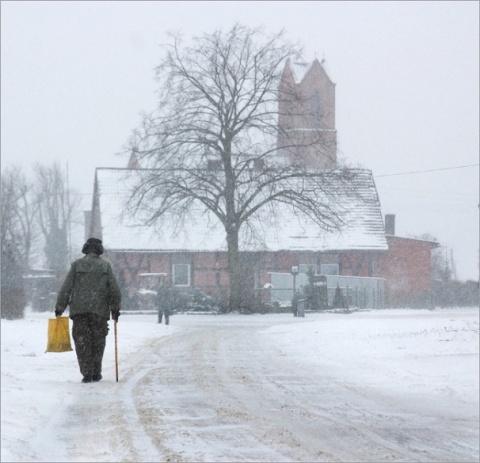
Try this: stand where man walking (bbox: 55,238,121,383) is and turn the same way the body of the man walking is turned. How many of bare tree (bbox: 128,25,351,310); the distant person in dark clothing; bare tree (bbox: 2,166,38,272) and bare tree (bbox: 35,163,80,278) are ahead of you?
4

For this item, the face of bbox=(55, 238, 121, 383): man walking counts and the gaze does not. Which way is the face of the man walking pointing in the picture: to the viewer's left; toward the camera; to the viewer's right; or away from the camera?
away from the camera

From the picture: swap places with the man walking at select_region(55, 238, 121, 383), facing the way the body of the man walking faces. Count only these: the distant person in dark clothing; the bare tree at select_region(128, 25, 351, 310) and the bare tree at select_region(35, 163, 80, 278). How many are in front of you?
3

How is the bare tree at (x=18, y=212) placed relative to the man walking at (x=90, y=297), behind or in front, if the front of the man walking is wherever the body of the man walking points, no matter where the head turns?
in front

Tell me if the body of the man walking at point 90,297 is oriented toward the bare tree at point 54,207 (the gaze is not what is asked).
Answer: yes

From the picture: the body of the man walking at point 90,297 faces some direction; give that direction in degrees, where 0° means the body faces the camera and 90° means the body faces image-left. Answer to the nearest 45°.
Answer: approximately 180°

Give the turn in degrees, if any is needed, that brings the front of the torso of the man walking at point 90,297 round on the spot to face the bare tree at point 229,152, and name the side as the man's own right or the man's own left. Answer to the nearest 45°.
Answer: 0° — they already face it

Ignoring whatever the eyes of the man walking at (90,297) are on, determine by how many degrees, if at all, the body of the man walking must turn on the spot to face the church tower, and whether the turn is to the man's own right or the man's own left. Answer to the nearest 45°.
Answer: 0° — they already face it

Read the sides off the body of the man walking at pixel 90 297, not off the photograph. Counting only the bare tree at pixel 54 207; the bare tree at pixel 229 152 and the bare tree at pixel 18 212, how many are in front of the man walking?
3

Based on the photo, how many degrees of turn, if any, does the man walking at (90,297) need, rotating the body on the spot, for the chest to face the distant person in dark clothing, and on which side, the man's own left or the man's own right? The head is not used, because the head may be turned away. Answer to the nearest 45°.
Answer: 0° — they already face them
